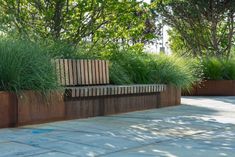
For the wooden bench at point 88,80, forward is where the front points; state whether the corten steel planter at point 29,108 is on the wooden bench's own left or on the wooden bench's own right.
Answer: on the wooden bench's own right

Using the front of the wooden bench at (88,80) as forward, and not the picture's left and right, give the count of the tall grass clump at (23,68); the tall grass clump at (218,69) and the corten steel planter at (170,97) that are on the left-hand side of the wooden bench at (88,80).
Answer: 2

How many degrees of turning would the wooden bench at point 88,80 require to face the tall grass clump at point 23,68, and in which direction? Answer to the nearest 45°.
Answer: approximately 90° to its right

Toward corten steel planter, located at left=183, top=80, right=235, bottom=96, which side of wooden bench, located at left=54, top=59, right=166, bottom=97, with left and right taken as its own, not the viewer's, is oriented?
left

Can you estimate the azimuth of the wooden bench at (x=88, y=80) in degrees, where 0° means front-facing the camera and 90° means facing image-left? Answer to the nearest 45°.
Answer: approximately 315°
